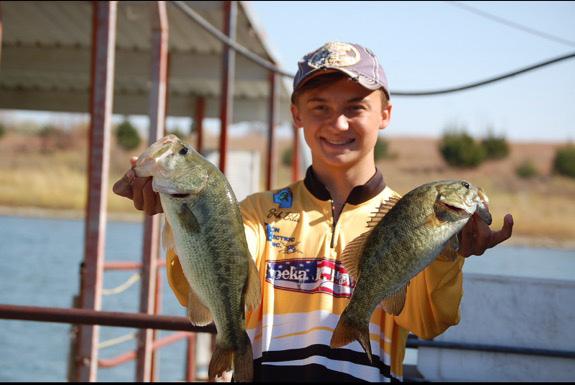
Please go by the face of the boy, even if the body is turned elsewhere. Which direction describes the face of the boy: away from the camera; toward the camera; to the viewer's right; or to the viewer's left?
toward the camera

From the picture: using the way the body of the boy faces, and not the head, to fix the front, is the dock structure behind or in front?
behind

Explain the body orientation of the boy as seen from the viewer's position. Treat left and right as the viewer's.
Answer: facing the viewer
